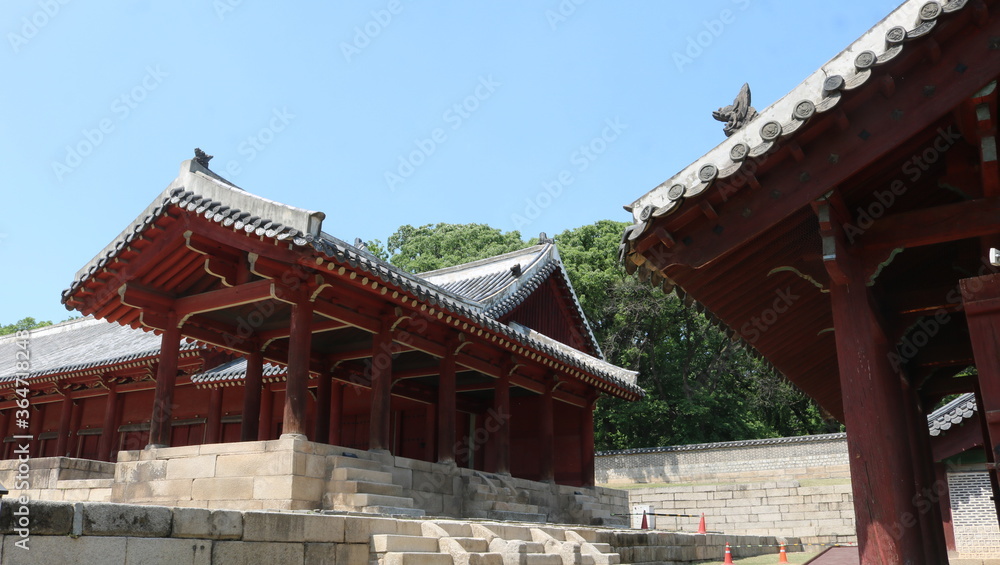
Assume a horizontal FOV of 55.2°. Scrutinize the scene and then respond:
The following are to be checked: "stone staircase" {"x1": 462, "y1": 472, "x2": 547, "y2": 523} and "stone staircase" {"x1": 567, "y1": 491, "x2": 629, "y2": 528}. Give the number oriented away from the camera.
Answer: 0

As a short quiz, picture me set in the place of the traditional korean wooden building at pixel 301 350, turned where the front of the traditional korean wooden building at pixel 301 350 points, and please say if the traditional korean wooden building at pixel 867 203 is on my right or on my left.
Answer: on my left

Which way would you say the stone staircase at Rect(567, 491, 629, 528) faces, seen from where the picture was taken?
facing the viewer and to the right of the viewer

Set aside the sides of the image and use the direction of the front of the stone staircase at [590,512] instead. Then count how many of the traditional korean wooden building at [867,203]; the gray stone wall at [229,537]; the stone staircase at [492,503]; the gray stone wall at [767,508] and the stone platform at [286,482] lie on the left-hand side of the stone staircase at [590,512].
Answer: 1

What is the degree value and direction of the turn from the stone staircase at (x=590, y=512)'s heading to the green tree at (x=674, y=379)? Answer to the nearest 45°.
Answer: approximately 135° to its left

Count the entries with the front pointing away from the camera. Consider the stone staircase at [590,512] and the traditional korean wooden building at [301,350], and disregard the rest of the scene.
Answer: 0

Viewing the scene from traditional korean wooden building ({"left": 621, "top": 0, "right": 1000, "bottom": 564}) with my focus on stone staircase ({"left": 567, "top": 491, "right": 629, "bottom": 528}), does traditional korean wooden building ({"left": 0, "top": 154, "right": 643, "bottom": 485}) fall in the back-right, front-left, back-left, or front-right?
front-left

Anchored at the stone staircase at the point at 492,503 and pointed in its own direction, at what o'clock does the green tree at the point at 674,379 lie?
The green tree is roughly at 8 o'clock from the stone staircase.

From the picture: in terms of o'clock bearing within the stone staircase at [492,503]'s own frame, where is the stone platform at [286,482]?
The stone platform is roughly at 3 o'clock from the stone staircase.

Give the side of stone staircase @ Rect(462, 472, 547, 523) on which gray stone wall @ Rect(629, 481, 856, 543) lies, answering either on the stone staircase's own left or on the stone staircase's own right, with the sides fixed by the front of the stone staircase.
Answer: on the stone staircase's own left

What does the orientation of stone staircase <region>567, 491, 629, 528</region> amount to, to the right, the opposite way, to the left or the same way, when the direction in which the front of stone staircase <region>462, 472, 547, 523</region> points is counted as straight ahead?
the same way

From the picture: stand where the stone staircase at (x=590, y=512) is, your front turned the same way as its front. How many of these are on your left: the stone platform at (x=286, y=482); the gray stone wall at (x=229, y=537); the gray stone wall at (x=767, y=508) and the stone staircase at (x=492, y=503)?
1
